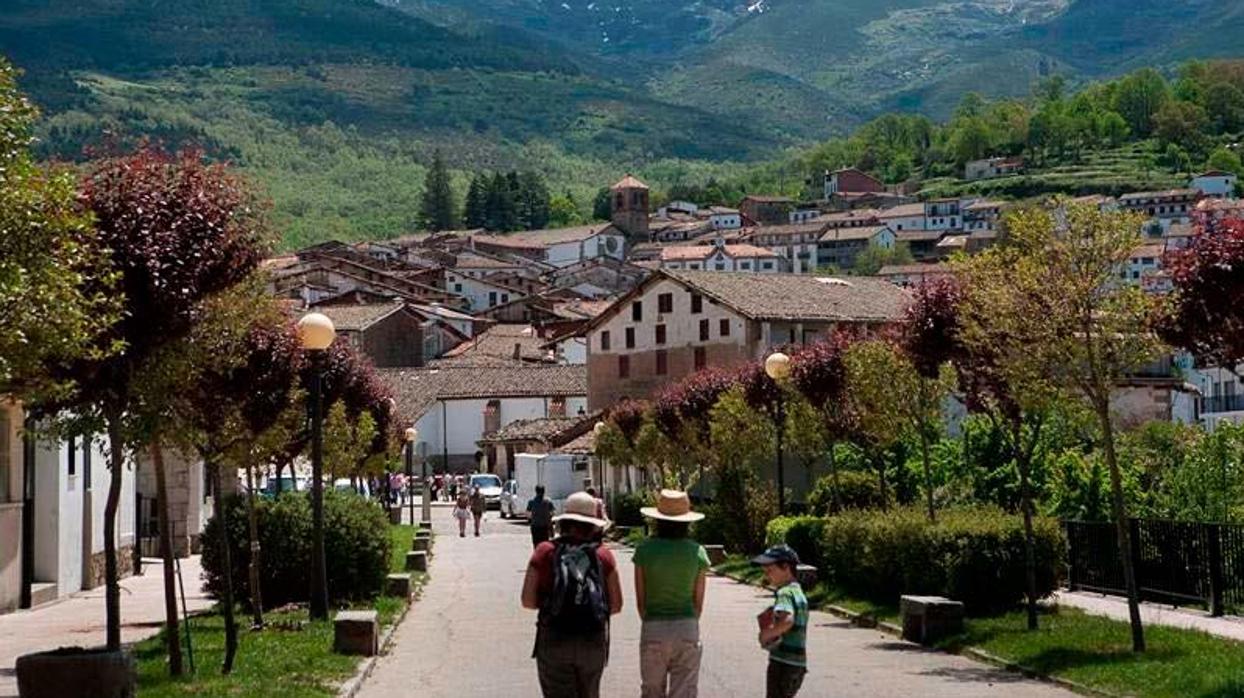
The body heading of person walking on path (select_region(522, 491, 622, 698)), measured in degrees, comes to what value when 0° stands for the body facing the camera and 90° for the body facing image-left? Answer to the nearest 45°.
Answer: approximately 180°

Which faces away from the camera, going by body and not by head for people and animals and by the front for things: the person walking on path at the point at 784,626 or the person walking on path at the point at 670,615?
the person walking on path at the point at 670,615

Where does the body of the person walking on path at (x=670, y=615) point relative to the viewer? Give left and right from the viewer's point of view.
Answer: facing away from the viewer

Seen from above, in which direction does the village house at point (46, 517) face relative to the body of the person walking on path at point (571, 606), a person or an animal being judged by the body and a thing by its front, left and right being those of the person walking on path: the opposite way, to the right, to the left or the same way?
to the right

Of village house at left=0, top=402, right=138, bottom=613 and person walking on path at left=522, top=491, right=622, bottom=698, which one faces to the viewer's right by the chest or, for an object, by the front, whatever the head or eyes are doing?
the village house

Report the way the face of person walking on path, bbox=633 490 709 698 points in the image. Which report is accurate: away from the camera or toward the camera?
away from the camera

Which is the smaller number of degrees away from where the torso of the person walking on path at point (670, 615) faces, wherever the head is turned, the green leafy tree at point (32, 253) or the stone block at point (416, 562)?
the stone block

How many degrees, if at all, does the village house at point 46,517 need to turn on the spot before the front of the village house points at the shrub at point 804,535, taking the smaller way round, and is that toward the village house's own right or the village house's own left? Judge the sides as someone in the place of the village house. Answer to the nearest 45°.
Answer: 0° — it already faces it

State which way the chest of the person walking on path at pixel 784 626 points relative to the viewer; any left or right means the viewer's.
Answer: facing to the left of the viewer
